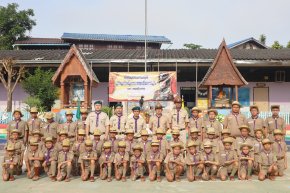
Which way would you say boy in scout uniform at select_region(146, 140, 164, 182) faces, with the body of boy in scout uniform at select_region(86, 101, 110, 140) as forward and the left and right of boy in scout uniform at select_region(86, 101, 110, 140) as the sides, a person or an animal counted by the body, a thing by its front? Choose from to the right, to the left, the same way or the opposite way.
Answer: the same way

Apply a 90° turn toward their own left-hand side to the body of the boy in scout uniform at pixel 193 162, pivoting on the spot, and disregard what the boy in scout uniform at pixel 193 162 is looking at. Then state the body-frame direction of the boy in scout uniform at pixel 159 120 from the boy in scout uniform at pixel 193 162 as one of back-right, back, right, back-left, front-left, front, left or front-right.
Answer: back-left

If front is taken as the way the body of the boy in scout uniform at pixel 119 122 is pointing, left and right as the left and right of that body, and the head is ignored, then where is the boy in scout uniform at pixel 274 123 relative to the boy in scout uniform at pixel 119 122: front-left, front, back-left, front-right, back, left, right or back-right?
left

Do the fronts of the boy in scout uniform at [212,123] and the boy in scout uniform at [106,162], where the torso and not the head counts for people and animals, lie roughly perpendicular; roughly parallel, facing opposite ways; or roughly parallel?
roughly parallel

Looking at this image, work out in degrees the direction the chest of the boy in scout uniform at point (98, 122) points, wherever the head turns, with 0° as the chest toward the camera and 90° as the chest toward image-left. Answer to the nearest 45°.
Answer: approximately 0°

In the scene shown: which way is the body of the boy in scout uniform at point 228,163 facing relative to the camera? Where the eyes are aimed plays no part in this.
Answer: toward the camera

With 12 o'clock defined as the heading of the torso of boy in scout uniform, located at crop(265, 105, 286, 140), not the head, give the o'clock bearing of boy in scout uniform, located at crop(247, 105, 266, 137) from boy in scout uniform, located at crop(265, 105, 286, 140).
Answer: boy in scout uniform, located at crop(247, 105, 266, 137) is roughly at 2 o'clock from boy in scout uniform, located at crop(265, 105, 286, 140).

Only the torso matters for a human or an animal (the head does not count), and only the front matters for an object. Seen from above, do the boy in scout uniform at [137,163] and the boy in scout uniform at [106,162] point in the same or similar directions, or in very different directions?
same or similar directions

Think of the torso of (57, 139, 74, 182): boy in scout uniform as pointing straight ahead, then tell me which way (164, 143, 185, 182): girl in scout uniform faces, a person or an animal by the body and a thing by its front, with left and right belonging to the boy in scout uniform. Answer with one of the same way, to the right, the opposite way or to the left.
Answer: the same way

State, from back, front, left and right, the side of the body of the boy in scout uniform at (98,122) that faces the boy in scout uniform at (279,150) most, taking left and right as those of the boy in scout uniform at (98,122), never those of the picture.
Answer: left

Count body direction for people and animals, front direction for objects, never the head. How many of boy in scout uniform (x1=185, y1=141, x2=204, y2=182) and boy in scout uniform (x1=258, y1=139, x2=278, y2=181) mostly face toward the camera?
2

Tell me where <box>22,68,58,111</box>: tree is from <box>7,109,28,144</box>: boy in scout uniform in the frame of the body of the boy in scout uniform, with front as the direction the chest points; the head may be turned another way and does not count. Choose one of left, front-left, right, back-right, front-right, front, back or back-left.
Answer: back

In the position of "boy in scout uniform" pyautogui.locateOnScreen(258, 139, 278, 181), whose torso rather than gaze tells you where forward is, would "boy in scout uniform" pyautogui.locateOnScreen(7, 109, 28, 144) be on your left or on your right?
on your right

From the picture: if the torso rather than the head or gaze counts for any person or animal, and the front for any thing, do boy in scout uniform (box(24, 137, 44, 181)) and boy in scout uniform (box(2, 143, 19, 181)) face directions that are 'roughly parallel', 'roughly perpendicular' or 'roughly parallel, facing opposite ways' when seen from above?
roughly parallel

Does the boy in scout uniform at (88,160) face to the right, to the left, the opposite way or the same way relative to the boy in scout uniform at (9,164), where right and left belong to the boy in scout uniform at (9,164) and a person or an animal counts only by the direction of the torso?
the same way

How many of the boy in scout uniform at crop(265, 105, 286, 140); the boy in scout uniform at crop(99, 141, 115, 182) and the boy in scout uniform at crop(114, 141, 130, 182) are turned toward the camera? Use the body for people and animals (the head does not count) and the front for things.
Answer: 3

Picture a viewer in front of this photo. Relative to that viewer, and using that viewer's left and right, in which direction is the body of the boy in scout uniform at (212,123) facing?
facing the viewer
